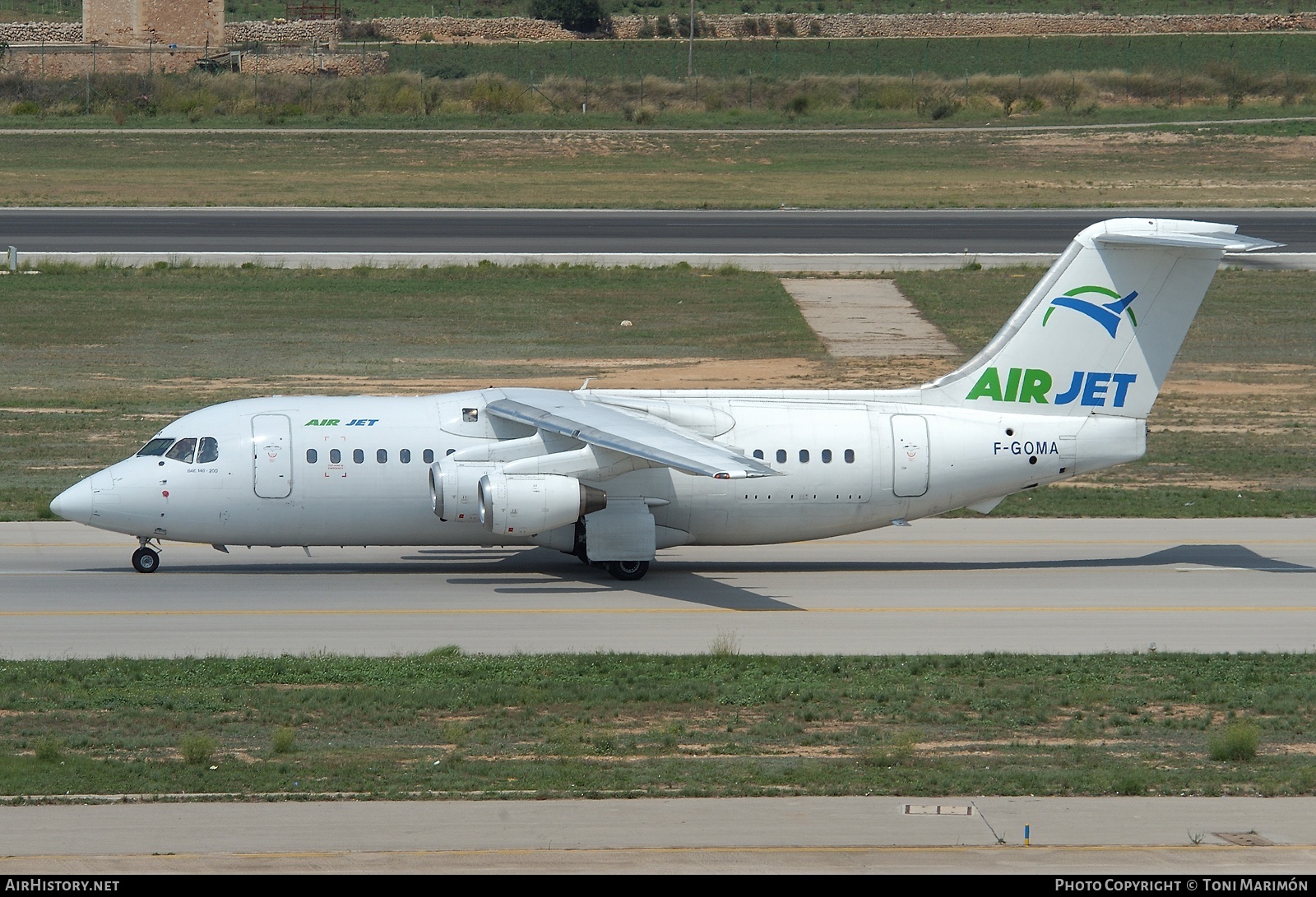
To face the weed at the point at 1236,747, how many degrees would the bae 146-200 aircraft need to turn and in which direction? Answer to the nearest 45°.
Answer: approximately 135° to its left

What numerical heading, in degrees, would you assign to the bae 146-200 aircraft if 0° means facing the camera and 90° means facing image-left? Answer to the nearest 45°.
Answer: approximately 90°

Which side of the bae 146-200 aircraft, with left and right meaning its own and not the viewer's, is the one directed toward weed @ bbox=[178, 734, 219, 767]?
left

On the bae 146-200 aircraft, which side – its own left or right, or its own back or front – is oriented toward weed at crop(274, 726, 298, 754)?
left
